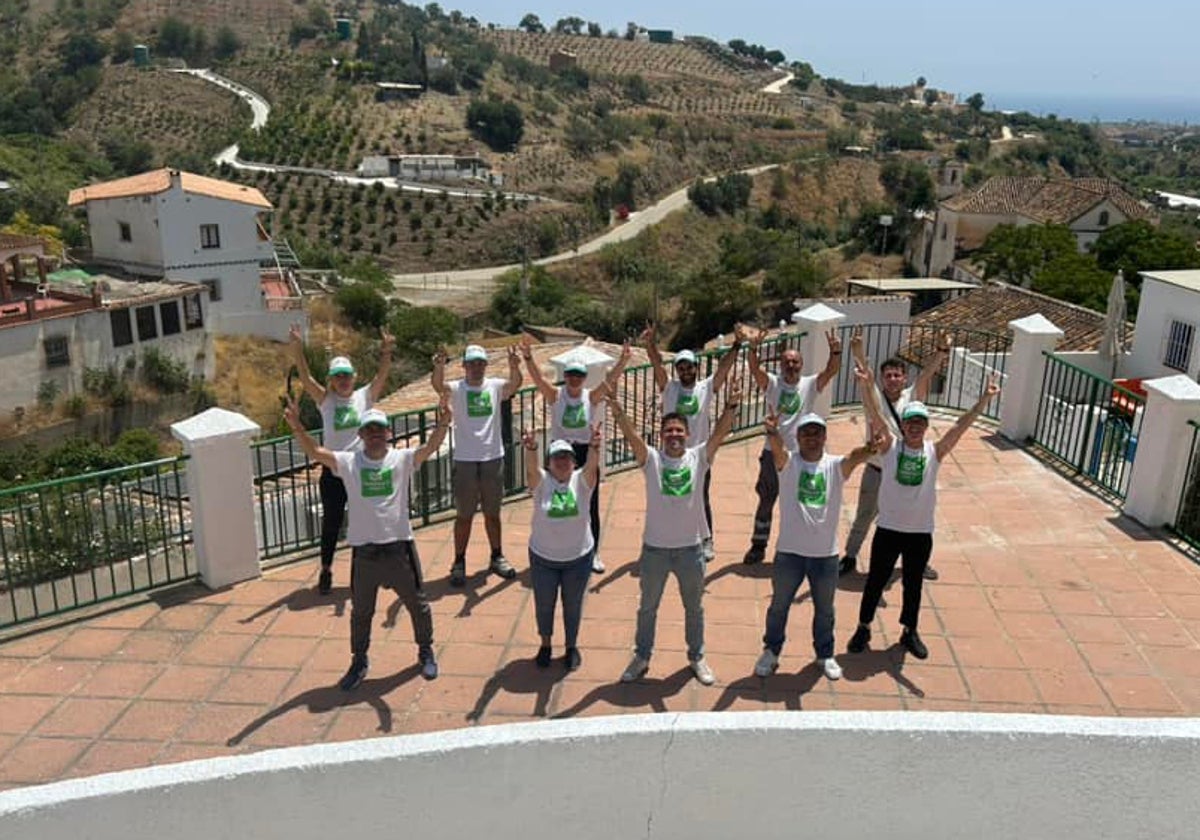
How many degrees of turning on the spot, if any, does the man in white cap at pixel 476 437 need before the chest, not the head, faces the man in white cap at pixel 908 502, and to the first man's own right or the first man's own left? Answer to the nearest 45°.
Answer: approximately 45° to the first man's own left

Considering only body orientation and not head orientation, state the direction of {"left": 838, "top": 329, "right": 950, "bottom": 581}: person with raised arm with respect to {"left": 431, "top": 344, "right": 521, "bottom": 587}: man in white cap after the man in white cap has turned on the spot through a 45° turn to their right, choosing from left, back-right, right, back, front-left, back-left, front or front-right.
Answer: back-left

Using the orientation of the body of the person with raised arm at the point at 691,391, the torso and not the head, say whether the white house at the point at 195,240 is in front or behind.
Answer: behind

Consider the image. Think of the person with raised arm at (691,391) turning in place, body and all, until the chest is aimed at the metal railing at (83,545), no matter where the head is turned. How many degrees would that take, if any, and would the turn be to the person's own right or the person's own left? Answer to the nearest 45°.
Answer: approximately 90° to the person's own right

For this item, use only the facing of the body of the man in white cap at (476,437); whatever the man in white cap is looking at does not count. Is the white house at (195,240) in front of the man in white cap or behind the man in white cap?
behind

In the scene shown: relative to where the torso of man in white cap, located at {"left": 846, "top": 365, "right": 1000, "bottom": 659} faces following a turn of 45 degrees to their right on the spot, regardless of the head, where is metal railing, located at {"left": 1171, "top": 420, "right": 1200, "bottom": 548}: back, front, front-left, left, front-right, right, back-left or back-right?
back

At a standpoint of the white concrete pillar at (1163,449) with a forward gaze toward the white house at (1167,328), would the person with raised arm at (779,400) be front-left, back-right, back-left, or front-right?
back-left

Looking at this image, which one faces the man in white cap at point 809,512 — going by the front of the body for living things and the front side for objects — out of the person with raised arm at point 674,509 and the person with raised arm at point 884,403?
the person with raised arm at point 884,403

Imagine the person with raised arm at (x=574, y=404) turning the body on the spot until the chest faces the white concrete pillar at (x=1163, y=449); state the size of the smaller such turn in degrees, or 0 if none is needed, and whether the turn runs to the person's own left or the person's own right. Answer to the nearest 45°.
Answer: approximately 90° to the person's own left

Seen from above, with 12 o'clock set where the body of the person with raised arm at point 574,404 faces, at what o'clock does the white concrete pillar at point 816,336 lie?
The white concrete pillar is roughly at 7 o'clock from the person with raised arm.

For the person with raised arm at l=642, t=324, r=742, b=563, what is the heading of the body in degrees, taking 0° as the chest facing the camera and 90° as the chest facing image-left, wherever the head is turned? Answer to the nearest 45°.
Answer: approximately 0°

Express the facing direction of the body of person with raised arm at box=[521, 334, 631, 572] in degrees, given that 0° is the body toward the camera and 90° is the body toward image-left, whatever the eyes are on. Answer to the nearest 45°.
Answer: approximately 0°

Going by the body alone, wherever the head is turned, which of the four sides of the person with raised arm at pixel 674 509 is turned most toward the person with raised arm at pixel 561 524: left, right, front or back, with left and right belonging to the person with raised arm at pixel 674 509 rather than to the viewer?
right
